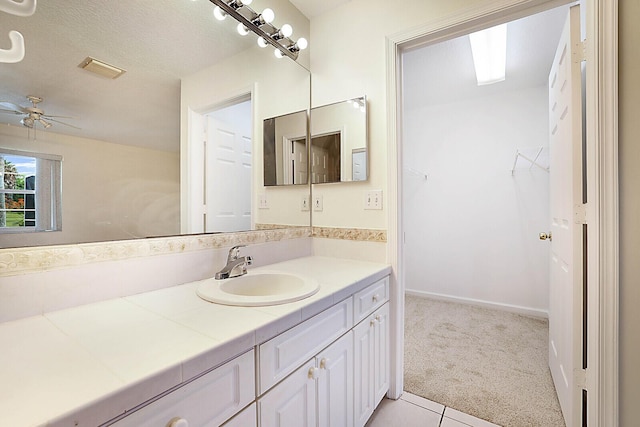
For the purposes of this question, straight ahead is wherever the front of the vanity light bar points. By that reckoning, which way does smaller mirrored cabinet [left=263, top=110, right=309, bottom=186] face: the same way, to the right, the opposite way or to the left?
to the right

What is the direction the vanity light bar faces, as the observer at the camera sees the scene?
facing the viewer and to the right of the viewer

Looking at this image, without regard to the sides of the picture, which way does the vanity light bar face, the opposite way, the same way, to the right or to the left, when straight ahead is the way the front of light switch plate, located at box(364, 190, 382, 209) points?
to the left

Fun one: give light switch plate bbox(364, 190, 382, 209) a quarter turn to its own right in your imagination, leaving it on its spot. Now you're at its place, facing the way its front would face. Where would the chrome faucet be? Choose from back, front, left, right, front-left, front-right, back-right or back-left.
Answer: front-left

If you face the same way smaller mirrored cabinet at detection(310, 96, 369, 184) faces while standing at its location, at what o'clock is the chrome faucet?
The chrome faucet is roughly at 12 o'clock from the smaller mirrored cabinet.

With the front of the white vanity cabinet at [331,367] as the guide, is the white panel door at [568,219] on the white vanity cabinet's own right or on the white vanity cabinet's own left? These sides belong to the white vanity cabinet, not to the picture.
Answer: on the white vanity cabinet's own left

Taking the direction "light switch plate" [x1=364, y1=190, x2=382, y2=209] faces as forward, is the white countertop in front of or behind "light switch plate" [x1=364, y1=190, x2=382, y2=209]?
in front

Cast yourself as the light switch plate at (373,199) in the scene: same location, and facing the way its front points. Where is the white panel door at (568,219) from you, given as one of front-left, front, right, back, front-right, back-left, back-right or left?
left

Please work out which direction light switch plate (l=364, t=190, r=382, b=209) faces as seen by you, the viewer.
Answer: facing the viewer

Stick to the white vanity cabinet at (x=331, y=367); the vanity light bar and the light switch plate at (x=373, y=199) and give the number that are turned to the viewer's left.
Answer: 0

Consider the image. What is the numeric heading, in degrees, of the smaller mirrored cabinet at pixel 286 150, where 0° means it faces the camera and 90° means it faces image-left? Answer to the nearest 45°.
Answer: approximately 45°
